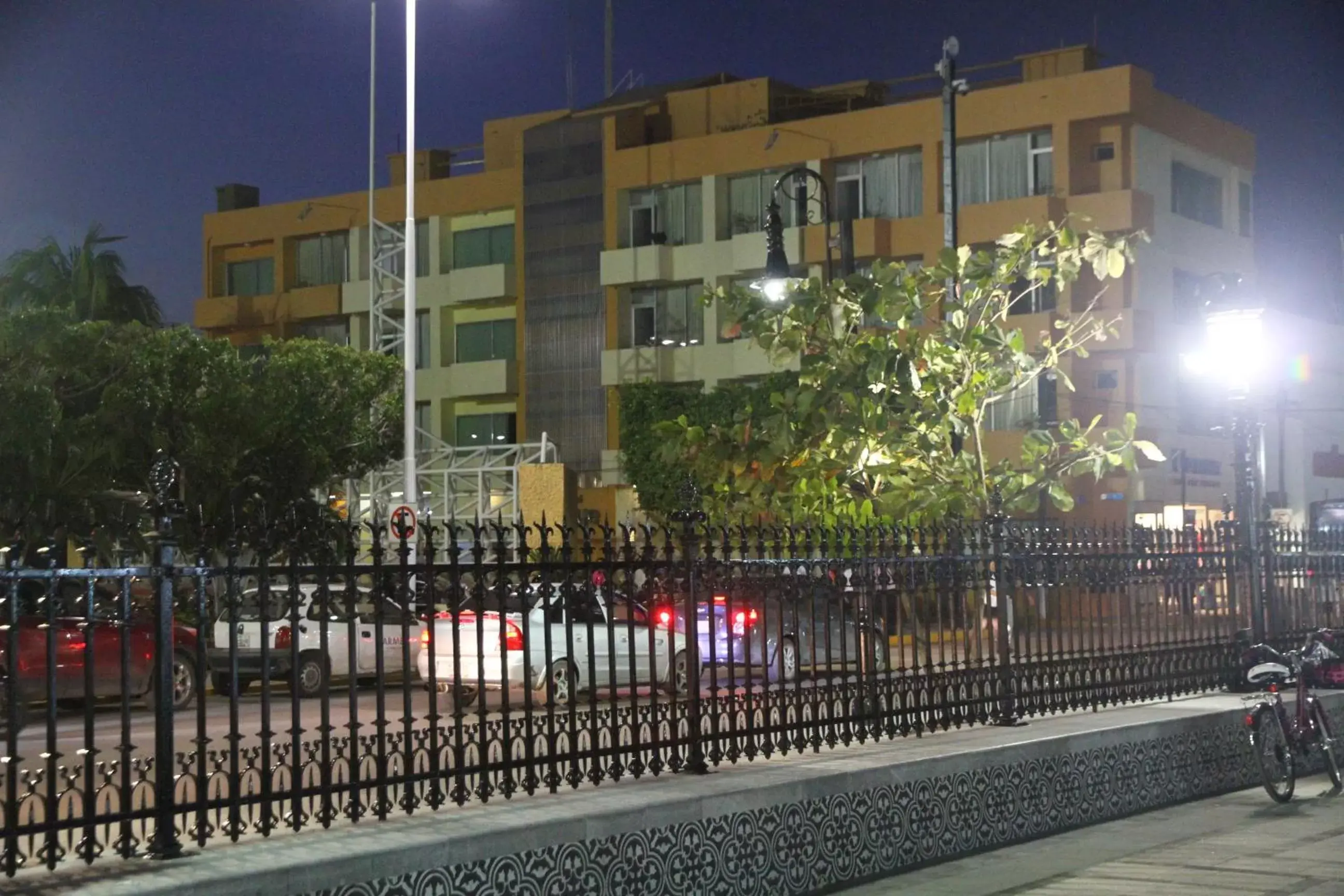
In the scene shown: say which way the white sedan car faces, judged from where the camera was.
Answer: facing away from the viewer and to the right of the viewer

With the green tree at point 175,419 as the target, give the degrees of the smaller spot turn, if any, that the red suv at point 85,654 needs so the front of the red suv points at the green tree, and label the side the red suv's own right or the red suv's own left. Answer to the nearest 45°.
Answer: approximately 45° to the red suv's own left

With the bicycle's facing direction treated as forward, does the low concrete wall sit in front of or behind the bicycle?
behind

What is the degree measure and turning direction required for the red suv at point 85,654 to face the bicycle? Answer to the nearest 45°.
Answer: approximately 45° to its right

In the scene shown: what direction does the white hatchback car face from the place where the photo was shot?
facing away from the viewer and to the right of the viewer

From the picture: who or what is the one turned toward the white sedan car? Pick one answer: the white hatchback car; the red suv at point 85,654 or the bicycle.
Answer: the white hatchback car

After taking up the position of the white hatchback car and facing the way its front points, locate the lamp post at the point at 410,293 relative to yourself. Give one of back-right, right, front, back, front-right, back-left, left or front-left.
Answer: front-left

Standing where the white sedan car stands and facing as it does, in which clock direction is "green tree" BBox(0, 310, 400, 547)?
The green tree is roughly at 10 o'clock from the white sedan car.

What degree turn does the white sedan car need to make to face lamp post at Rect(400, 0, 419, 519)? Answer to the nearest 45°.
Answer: approximately 45° to its left
